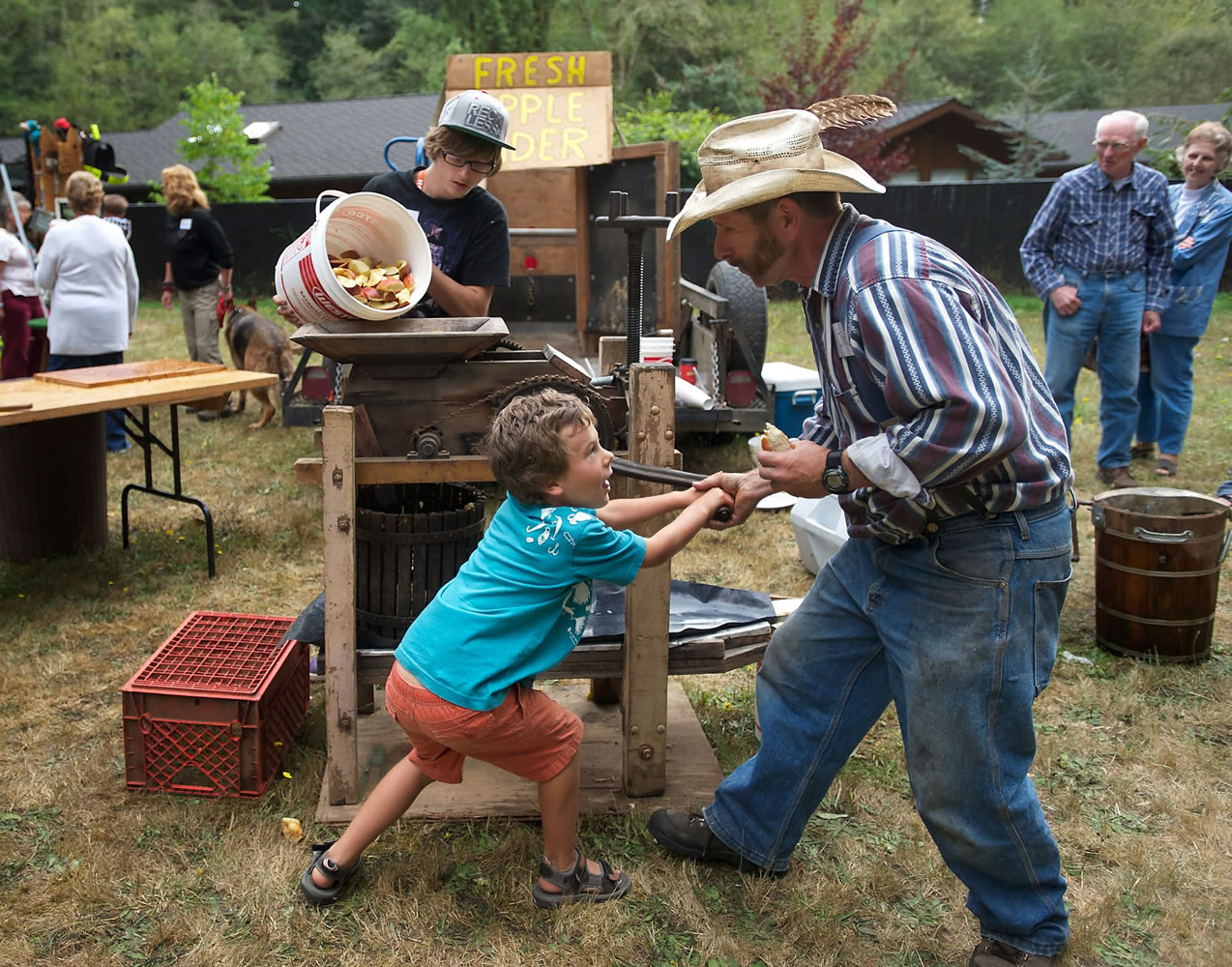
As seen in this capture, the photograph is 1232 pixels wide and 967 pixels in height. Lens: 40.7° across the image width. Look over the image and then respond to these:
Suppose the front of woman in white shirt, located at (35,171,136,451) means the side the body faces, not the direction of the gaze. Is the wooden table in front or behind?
behind

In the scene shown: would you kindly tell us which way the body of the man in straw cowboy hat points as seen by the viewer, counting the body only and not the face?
to the viewer's left

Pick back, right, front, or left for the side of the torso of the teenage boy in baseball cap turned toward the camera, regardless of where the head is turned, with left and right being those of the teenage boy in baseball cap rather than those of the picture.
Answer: front

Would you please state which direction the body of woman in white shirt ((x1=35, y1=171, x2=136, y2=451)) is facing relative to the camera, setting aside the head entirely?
away from the camera

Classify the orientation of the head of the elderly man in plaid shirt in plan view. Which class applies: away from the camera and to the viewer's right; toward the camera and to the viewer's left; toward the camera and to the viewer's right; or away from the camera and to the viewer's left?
toward the camera and to the viewer's left

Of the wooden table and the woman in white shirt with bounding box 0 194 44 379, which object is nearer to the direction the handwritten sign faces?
the wooden table

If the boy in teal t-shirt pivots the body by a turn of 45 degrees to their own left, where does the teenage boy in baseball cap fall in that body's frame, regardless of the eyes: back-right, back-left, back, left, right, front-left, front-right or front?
front-left

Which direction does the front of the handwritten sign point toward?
toward the camera

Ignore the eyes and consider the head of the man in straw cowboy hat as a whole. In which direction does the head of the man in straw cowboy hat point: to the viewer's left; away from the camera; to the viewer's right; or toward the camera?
to the viewer's left

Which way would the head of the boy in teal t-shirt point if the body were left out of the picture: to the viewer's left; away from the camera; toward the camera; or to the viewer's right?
to the viewer's right

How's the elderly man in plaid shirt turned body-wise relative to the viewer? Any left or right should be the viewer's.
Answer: facing the viewer

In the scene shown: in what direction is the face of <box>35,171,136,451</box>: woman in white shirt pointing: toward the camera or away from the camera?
away from the camera

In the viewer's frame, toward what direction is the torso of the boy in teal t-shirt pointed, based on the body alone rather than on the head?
to the viewer's right
